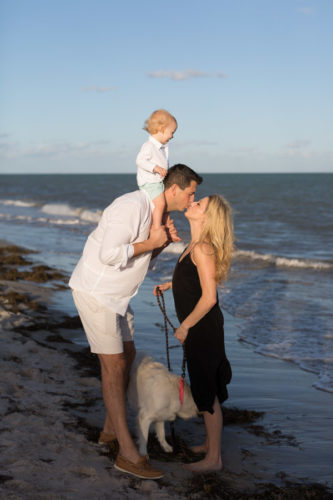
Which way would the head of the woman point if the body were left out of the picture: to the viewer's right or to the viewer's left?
to the viewer's left

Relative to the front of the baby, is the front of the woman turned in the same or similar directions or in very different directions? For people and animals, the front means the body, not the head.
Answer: very different directions

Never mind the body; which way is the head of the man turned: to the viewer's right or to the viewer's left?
to the viewer's right

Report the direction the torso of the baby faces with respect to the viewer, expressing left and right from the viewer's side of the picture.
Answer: facing to the right of the viewer

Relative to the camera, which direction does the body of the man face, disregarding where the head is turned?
to the viewer's right

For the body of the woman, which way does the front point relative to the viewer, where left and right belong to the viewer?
facing to the left of the viewer

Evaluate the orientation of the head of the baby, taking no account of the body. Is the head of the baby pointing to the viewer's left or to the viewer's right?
to the viewer's right
